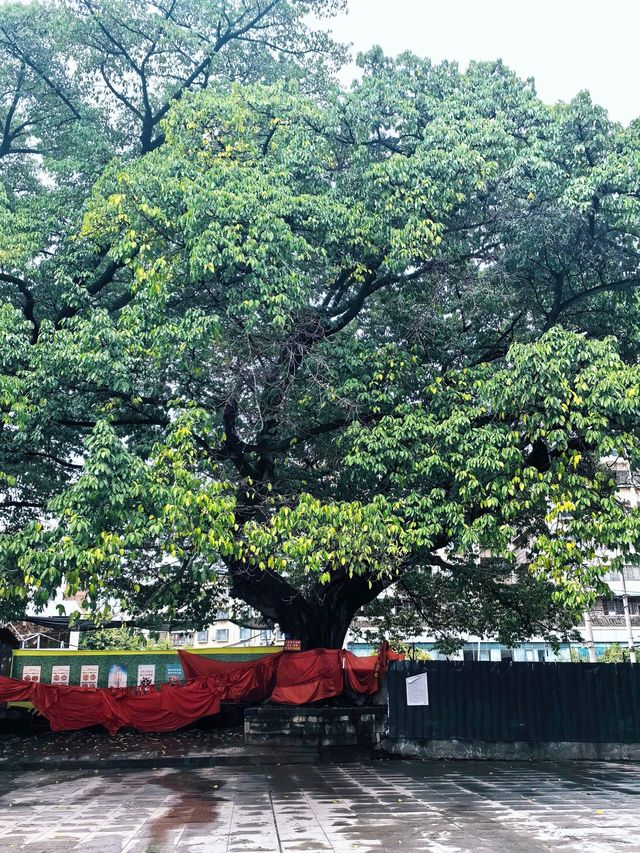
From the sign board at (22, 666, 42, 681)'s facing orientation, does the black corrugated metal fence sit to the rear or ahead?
ahead

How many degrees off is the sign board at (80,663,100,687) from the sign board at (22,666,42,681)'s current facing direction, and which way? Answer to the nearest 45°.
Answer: approximately 90° to its left

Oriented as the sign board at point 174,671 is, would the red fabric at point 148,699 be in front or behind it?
in front

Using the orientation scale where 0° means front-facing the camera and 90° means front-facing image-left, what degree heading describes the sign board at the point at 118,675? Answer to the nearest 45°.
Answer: approximately 0°

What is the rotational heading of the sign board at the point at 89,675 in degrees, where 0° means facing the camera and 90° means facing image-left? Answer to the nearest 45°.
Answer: approximately 0°

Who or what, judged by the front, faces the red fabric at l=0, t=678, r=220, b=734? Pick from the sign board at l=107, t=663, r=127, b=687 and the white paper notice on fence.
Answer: the sign board
